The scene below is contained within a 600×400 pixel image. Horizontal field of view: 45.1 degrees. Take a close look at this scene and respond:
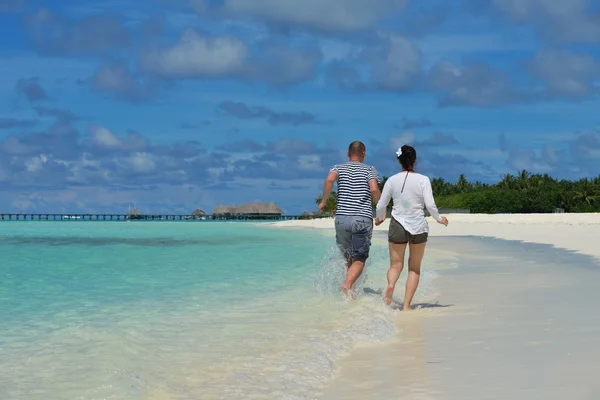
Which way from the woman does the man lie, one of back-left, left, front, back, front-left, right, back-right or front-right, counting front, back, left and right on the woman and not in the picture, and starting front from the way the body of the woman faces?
front-left

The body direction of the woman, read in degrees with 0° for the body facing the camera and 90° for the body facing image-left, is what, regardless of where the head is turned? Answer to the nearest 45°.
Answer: approximately 180°

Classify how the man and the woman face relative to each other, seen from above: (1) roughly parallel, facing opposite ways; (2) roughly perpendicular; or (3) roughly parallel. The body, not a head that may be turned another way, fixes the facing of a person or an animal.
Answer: roughly parallel

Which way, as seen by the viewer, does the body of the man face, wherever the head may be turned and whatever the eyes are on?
away from the camera

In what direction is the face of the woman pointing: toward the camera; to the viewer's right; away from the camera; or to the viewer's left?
away from the camera

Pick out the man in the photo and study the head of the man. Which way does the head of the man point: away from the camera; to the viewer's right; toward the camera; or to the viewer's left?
away from the camera

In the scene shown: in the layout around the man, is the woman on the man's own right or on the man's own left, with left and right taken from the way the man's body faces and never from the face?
on the man's own right

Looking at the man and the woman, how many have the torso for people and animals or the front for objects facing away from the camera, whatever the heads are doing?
2
